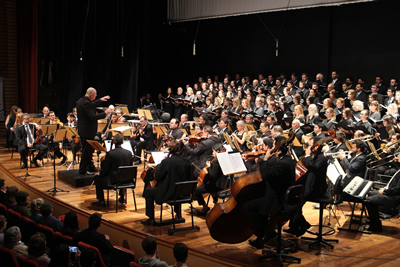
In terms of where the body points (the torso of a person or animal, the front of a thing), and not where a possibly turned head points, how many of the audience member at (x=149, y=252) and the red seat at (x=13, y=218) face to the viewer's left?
0

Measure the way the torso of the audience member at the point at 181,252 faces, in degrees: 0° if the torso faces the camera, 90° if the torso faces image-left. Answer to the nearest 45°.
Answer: approximately 225°

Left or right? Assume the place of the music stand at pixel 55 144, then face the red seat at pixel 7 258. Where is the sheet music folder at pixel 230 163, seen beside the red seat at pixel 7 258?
left

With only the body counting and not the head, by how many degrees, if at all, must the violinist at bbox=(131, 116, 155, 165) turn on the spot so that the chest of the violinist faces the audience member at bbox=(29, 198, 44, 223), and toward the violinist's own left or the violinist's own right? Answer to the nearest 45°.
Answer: approximately 45° to the violinist's own left

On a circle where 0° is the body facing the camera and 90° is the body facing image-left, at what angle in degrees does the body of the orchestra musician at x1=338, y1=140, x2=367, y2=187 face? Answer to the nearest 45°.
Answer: approximately 90°

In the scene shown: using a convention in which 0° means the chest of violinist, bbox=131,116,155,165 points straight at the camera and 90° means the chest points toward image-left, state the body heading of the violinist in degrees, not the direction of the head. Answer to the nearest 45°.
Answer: approximately 45°

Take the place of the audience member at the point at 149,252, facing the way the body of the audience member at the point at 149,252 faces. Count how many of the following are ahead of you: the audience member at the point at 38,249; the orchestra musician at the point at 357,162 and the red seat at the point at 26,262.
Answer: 1

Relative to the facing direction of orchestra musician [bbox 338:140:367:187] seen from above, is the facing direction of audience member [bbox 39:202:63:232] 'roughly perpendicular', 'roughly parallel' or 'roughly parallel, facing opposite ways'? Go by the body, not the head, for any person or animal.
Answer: roughly perpendicular

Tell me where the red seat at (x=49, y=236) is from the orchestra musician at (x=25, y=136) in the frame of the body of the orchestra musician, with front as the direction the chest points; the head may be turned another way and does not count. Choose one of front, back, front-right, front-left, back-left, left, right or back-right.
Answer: front-right

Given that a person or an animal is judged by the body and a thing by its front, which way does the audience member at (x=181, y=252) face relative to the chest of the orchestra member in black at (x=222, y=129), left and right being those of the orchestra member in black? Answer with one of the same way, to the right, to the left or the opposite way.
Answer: the opposite way

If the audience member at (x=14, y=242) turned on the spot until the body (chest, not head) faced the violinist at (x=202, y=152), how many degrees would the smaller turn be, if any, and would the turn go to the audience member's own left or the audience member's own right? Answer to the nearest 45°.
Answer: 0° — they already face them

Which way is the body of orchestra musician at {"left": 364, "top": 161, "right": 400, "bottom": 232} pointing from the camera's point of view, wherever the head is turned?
to the viewer's left

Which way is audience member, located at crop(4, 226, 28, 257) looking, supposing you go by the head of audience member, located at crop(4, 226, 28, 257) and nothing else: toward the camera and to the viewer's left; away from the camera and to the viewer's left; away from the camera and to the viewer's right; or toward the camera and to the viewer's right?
away from the camera and to the viewer's right

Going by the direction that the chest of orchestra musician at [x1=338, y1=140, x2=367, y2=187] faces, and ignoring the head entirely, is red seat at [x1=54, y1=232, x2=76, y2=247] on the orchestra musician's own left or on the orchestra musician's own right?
on the orchestra musician's own left
